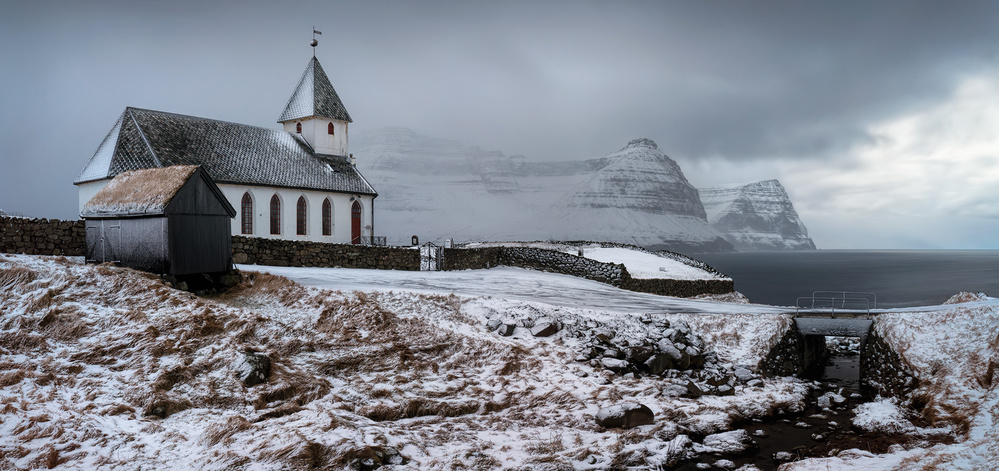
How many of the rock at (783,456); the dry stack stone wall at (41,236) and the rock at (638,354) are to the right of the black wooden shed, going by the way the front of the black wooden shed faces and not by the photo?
1

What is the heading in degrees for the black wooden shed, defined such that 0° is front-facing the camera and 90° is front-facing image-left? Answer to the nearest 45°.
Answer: approximately 45°

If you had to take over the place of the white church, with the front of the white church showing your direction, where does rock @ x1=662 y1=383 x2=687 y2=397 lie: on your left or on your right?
on your right

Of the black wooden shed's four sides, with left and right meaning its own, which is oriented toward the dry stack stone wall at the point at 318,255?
back

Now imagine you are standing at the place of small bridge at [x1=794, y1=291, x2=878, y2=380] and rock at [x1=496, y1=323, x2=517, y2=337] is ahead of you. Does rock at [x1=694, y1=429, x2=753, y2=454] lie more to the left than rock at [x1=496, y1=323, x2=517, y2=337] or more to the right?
left

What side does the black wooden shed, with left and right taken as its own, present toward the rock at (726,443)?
left
